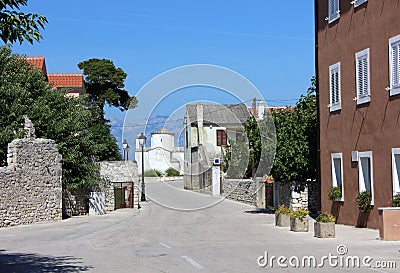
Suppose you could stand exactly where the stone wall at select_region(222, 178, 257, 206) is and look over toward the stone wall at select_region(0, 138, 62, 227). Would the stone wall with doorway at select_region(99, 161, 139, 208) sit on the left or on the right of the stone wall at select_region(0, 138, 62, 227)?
right

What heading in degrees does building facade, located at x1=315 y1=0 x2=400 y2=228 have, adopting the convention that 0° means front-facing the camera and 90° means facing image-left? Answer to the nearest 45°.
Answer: approximately 45°

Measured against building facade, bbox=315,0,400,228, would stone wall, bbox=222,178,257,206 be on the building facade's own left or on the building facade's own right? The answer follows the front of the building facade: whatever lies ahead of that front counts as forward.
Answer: on the building facade's own right

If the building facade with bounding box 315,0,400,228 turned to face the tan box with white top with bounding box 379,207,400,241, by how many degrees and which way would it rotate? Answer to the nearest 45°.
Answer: approximately 45° to its left

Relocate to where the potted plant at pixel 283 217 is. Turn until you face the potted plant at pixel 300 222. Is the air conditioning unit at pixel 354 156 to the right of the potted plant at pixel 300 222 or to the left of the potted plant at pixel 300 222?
left

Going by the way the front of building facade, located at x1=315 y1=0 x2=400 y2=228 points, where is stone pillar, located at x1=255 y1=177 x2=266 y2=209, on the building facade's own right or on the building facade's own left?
on the building facade's own right

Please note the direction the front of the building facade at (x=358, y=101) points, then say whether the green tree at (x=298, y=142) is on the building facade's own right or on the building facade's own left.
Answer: on the building facade's own right
